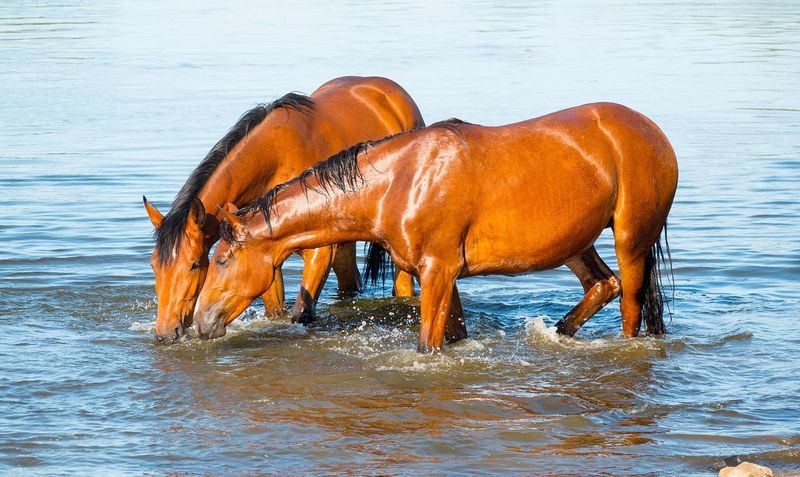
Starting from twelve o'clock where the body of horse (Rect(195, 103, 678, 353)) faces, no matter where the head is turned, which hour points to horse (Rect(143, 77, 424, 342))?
horse (Rect(143, 77, 424, 342)) is roughly at 1 o'clock from horse (Rect(195, 103, 678, 353)).

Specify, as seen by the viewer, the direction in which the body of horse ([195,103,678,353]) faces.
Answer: to the viewer's left

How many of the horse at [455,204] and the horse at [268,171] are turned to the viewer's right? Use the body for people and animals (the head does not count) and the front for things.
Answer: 0

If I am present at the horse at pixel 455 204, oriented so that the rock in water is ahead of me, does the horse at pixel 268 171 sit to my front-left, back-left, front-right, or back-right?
back-right

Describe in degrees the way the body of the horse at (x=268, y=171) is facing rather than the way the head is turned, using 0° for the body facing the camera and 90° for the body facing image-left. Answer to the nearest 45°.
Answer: approximately 45°

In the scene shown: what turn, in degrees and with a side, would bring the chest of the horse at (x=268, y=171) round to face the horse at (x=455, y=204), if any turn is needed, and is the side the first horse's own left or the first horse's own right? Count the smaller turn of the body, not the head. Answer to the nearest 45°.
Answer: approximately 90° to the first horse's own left
